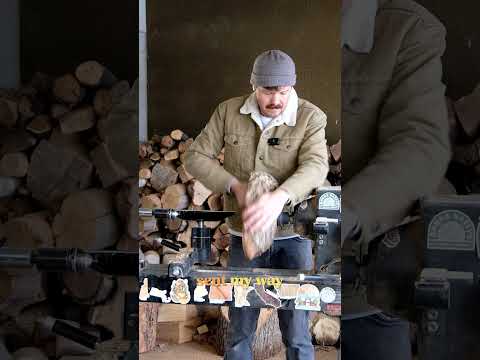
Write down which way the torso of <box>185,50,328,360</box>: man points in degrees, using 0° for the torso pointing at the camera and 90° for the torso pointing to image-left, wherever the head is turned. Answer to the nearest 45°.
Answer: approximately 0°
